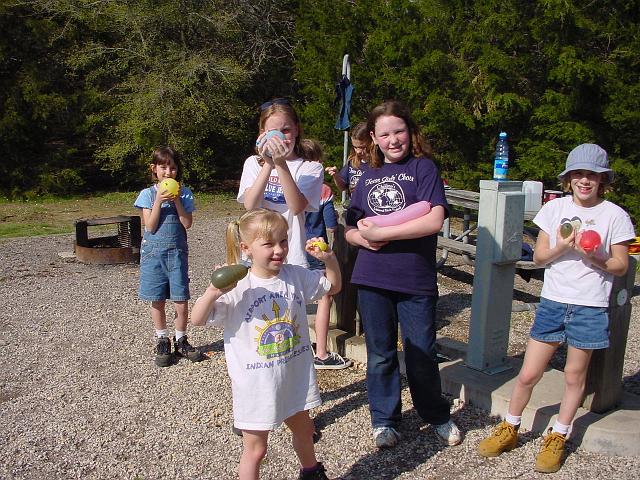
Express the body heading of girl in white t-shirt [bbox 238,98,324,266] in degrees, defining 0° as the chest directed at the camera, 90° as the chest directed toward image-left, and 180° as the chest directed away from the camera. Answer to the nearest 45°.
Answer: approximately 0°

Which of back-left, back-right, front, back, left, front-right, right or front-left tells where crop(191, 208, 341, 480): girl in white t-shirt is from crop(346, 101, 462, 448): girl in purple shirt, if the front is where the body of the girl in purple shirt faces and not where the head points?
front-right

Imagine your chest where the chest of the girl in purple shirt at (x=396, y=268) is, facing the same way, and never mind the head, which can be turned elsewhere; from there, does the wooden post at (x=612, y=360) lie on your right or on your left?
on your left

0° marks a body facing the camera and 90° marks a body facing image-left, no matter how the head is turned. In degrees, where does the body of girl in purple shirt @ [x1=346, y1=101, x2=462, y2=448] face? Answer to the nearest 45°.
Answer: approximately 0°

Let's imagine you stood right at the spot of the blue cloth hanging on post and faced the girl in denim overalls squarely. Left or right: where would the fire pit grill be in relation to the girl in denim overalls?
right

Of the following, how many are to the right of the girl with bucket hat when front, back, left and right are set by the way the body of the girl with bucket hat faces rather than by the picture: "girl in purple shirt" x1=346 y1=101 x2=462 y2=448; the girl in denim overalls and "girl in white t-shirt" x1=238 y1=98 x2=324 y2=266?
3

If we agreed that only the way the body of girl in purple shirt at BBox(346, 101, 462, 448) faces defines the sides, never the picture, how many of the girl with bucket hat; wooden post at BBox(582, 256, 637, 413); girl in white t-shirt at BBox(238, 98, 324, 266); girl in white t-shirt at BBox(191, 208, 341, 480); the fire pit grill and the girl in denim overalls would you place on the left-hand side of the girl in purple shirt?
2
